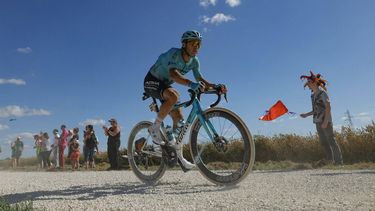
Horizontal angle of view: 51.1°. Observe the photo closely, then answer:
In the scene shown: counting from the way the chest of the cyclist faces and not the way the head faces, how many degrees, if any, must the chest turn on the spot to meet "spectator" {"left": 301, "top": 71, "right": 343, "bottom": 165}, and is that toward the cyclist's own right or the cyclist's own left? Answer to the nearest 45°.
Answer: approximately 90° to the cyclist's own left

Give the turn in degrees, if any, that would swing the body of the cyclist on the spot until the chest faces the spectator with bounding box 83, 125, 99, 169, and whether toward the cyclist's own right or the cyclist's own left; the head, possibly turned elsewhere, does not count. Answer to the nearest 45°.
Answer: approximately 135° to the cyclist's own left

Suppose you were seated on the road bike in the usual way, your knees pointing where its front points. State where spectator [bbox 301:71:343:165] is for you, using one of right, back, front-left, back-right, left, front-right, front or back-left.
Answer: left

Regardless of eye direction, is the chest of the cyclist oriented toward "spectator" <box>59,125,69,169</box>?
no

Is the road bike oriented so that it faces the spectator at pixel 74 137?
no

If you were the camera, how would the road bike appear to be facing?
facing the viewer and to the right of the viewer

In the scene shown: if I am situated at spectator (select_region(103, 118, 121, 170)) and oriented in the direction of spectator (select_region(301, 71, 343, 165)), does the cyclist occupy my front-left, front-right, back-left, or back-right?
front-right

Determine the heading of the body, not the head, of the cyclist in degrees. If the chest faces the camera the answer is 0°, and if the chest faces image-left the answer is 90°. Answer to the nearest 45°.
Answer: approximately 315°

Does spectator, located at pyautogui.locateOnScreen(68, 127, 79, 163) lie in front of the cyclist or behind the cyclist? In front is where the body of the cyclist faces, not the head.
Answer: behind

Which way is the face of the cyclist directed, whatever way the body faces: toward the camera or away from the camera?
toward the camera

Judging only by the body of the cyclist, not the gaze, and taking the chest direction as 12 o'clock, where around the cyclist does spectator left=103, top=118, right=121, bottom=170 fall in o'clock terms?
The spectator is roughly at 7 o'clock from the cyclist.
